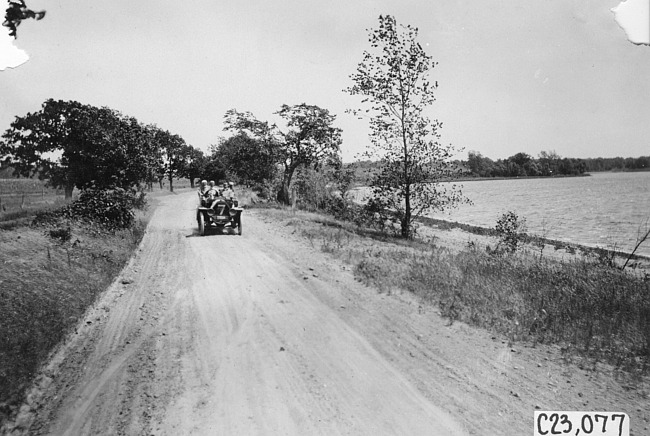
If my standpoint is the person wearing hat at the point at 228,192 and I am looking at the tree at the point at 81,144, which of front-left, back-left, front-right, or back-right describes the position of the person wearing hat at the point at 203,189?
front-left

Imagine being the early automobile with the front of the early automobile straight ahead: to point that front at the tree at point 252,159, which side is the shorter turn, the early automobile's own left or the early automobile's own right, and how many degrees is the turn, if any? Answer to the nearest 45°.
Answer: approximately 180°

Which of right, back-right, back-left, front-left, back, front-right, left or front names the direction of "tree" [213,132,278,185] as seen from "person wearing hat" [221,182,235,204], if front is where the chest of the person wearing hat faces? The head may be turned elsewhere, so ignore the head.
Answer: back

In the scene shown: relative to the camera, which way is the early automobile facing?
toward the camera

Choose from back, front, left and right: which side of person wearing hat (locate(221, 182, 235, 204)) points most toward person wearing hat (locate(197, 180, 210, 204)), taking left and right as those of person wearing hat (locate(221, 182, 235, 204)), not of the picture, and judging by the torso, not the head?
right

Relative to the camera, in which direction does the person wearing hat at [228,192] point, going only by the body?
toward the camera

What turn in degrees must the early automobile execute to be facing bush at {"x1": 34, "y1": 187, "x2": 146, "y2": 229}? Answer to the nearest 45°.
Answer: approximately 90° to its right

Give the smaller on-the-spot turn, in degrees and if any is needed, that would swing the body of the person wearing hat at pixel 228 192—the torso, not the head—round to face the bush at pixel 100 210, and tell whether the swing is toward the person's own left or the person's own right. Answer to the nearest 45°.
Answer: approximately 90° to the person's own right

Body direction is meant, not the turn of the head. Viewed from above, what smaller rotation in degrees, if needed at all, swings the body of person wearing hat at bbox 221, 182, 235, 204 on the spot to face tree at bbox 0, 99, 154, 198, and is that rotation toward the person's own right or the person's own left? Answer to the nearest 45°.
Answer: approximately 135° to the person's own right

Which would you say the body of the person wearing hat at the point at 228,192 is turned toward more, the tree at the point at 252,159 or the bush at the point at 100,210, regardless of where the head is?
the bush
